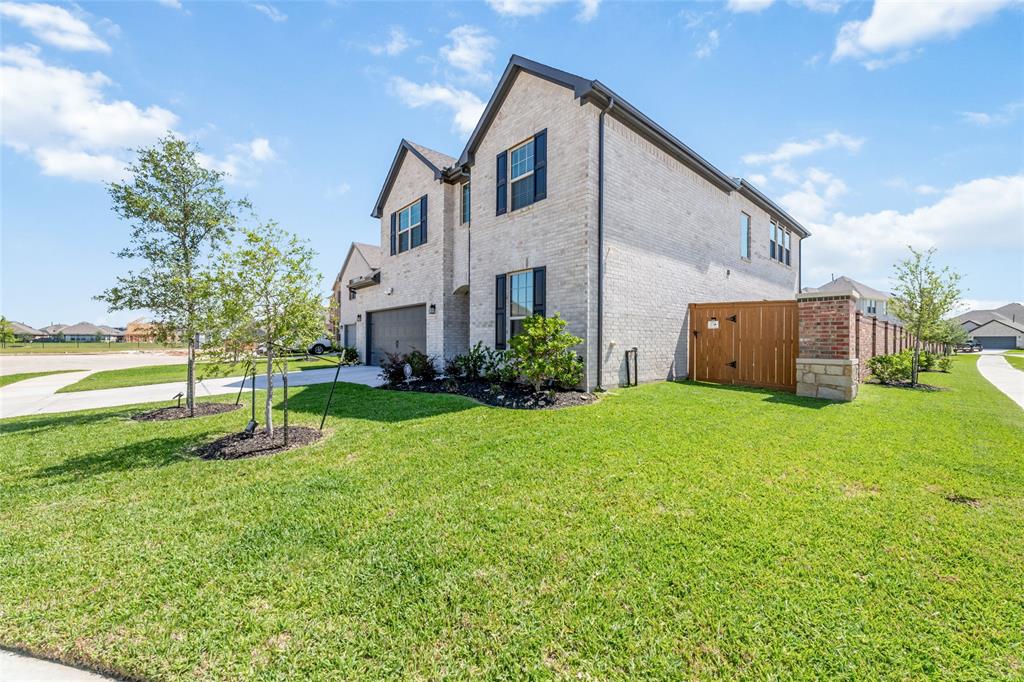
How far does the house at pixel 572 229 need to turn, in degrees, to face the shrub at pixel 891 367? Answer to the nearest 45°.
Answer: approximately 135° to its left

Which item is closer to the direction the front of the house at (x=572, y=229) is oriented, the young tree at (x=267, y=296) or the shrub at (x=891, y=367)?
the young tree

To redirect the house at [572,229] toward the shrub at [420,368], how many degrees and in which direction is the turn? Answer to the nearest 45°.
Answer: approximately 45° to its right

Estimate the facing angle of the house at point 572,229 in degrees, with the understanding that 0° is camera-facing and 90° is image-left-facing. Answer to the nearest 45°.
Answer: approximately 45°

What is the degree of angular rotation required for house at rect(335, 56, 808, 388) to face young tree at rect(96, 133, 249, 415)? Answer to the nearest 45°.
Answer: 0° — it already faces it

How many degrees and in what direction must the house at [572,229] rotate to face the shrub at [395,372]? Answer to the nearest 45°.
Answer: approximately 45° to its right

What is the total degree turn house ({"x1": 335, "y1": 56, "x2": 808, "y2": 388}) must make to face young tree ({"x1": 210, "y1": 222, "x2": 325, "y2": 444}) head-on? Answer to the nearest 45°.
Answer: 0° — it already faces it
